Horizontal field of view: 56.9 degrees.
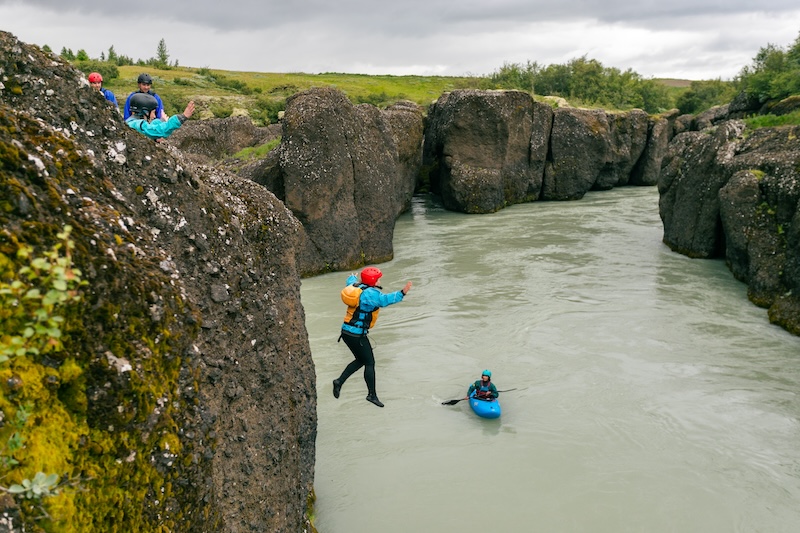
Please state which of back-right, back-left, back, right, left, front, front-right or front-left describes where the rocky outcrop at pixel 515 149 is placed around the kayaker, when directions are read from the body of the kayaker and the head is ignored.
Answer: back

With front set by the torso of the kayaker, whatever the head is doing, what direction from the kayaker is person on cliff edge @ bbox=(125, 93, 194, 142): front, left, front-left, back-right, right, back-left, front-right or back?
front-right

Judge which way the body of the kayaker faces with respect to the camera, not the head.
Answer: toward the camera

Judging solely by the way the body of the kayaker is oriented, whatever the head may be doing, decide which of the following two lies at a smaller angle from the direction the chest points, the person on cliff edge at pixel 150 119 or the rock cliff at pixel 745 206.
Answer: the person on cliff edge

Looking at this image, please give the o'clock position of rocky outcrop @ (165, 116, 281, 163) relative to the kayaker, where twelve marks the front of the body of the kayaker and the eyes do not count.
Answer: The rocky outcrop is roughly at 5 o'clock from the kayaker.

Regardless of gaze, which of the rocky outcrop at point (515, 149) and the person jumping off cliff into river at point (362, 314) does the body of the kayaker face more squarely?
the person jumping off cliff into river

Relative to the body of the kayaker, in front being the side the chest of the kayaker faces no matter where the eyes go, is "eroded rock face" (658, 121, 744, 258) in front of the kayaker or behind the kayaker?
behind

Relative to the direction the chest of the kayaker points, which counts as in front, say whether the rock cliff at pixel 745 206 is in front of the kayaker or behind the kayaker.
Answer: behind

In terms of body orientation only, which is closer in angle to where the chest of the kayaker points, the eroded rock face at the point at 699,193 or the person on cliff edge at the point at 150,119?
the person on cliff edge

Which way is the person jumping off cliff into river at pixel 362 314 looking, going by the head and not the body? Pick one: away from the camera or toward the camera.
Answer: away from the camera

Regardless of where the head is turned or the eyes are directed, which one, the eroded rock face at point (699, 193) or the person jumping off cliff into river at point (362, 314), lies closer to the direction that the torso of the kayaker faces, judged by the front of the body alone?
the person jumping off cliff into river

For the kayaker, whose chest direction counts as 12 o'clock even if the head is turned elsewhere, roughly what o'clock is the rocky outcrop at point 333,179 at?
The rocky outcrop is roughly at 5 o'clock from the kayaker.
